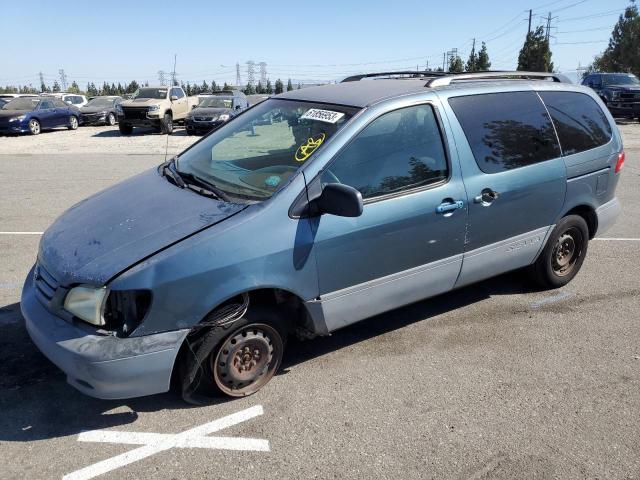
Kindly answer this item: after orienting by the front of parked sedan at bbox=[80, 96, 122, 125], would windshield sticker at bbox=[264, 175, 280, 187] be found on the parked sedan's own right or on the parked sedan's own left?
on the parked sedan's own left

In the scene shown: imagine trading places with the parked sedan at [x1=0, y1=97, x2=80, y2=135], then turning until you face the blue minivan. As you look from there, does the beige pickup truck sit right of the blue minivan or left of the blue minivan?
left

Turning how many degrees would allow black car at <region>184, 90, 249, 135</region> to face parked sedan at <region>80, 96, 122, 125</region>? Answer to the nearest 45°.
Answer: approximately 90° to its right

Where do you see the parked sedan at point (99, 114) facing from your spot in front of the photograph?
facing the viewer and to the left of the viewer

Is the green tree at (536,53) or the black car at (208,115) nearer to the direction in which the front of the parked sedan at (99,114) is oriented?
the black car

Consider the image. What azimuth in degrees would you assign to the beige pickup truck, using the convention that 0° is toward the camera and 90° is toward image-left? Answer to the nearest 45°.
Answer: approximately 45°

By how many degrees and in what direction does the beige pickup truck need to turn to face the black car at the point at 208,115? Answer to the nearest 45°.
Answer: approximately 90° to its left

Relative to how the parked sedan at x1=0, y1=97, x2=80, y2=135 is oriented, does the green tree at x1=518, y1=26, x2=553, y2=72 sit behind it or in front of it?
behind

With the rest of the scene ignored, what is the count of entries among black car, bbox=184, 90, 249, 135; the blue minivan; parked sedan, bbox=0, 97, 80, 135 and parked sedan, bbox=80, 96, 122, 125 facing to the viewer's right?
0

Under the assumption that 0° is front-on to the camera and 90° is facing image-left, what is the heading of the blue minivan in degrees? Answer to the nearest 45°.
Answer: approximately 45°

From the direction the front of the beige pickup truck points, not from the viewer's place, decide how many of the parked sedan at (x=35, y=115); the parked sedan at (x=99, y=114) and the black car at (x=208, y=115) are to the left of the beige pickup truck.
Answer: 1

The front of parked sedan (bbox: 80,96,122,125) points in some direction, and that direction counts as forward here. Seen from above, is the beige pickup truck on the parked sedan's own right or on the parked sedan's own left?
on the parked sedan's own left

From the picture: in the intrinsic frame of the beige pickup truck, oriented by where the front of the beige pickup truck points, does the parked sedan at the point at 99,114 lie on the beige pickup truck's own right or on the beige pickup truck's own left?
on the beige pickup truck's own right

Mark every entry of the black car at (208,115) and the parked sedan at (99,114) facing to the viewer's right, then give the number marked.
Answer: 0

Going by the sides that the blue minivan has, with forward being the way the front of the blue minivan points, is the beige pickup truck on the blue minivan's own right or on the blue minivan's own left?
on the blue minivan's own right

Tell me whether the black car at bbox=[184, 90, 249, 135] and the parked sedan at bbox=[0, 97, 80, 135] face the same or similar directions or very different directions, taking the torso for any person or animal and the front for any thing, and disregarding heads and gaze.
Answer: same or similar directions

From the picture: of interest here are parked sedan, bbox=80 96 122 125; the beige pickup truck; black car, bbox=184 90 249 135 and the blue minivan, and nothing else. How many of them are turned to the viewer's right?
0
